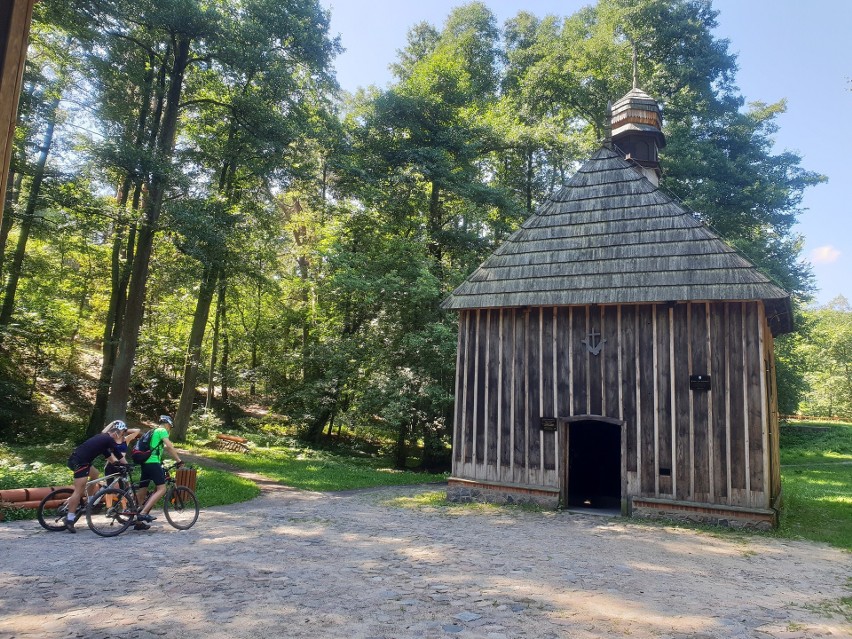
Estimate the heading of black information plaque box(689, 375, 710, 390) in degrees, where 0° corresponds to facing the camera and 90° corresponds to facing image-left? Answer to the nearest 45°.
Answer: approximately 0°

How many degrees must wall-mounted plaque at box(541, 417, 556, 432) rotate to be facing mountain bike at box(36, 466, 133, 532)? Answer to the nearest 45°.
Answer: approximately 45° to its right

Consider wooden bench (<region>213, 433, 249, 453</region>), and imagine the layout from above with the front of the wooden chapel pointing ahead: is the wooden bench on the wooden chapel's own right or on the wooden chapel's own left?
on the wooden chapel's own right

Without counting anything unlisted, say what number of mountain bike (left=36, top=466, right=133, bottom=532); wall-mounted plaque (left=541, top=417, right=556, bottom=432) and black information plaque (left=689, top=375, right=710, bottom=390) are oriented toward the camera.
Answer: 2
